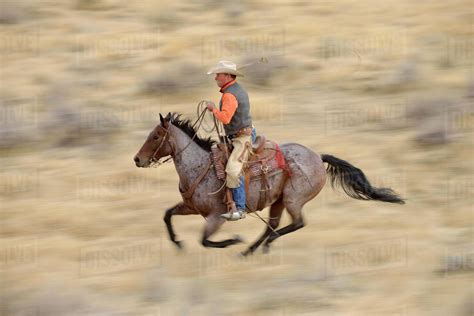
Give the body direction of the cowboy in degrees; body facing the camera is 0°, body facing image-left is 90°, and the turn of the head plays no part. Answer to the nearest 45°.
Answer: approximately 90°

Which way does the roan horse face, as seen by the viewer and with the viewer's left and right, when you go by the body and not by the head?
facing to the left of the viewer
